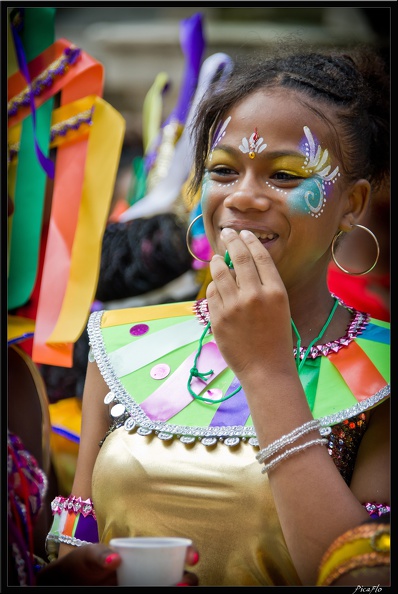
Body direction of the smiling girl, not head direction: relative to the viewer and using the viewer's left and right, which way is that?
facing the viewer and to the left of the viewer

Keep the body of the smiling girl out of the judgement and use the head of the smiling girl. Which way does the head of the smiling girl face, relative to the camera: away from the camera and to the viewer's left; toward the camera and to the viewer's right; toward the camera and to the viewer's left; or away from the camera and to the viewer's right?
toward the camera and to the viewer's left
